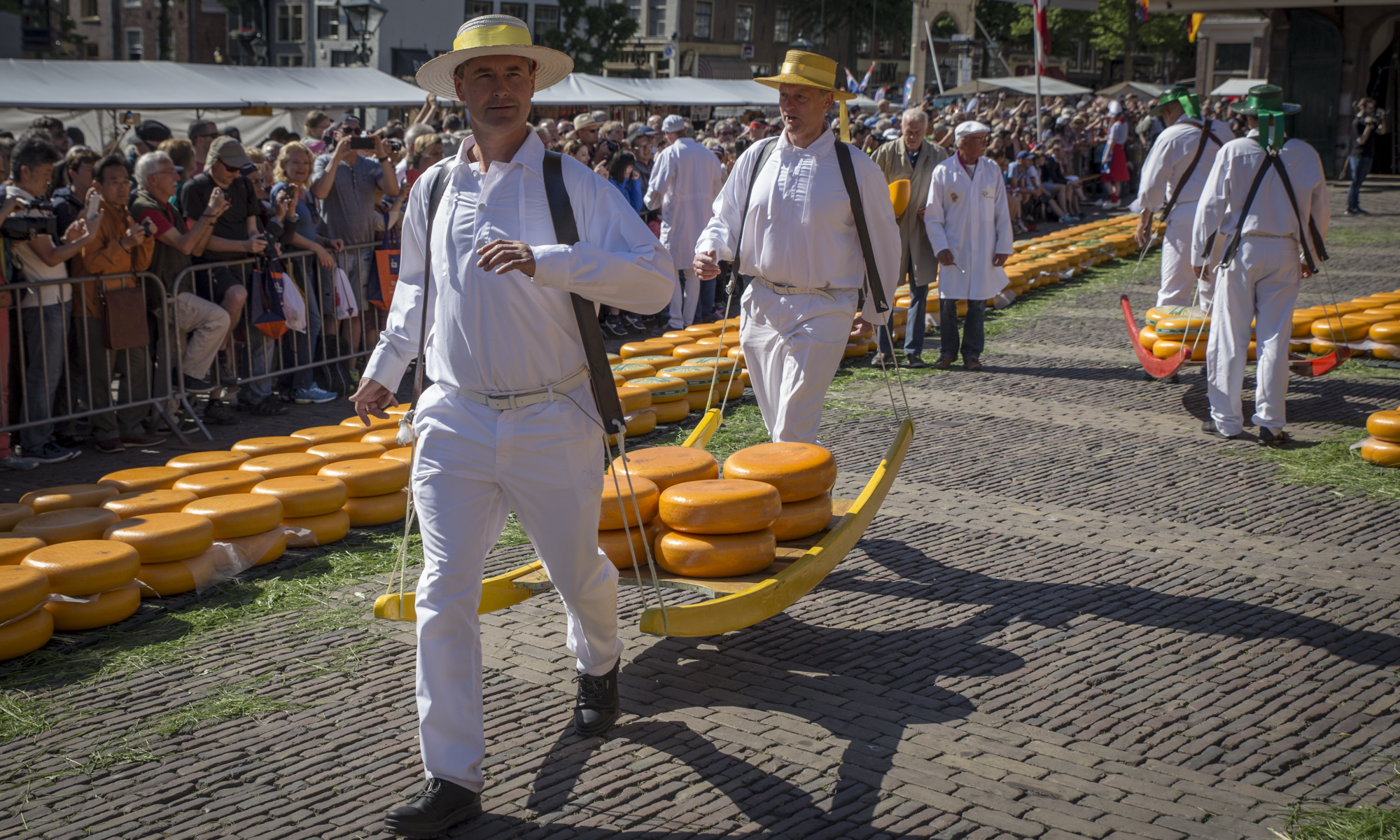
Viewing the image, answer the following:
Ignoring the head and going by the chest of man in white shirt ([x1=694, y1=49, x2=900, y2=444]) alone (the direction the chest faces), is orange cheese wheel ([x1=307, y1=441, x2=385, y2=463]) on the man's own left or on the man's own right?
on the man's own right

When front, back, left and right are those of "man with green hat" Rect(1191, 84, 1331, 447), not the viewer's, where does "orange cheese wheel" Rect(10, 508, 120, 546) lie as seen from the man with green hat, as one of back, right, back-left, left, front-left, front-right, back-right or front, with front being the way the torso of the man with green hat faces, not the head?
back-left

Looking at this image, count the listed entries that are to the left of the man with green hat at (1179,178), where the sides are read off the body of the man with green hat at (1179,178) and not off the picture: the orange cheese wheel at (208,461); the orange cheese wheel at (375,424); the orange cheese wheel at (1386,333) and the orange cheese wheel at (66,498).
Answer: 3

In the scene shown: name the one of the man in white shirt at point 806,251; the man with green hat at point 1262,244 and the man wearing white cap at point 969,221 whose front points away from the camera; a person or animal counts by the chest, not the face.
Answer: the man with green hat

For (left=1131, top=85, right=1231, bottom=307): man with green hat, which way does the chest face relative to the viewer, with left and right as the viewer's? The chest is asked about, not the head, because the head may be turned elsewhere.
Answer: facing away from the viewer and to the left of the viewer

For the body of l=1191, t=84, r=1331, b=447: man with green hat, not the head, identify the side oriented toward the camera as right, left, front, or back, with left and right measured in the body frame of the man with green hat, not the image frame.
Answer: back

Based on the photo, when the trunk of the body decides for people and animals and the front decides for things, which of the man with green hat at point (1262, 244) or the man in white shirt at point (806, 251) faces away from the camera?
the man with green hat

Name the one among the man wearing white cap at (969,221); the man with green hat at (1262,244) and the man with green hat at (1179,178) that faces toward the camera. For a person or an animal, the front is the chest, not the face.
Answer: the man wearing white cap

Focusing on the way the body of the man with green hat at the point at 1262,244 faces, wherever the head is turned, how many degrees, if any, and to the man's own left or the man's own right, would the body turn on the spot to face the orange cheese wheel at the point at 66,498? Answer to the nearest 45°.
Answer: approximately 135° to the man's own left

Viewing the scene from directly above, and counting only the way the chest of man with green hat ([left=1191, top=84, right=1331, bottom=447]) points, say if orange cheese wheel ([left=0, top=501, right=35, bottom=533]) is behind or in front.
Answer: behind

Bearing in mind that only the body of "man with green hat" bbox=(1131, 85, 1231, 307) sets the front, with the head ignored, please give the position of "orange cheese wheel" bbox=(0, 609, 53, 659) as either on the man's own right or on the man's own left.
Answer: on the man's own left

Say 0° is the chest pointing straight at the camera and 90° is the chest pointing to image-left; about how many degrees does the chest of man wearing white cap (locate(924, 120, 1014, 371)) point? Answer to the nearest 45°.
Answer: approximately 0°

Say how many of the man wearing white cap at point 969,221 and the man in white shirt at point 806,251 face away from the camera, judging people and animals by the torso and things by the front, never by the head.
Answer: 0

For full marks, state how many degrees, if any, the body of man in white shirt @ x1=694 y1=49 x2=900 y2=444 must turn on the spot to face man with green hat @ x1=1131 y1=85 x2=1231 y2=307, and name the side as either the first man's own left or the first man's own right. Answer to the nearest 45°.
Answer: approximately 180°

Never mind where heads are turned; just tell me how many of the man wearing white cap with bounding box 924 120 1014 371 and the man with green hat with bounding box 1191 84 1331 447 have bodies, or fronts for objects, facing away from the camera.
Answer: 1

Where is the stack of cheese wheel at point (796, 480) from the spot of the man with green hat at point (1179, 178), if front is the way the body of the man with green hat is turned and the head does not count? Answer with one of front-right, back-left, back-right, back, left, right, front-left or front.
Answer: back-left
